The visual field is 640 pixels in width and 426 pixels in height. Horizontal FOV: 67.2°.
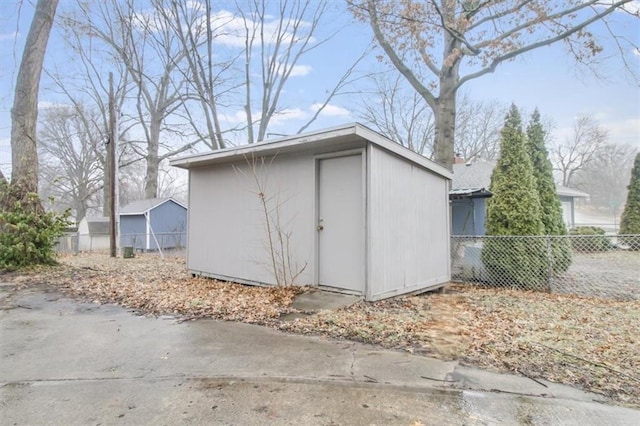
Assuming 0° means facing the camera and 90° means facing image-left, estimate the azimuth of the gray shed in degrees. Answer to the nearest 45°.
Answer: approximately 45°

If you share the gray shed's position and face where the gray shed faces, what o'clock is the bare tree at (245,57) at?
The bare tree is roughly at 4 o'clock from the gray shed.

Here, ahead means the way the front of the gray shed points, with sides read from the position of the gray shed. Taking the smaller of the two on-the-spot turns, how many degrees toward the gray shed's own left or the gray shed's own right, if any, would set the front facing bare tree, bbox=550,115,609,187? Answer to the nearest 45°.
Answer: approximately 180°

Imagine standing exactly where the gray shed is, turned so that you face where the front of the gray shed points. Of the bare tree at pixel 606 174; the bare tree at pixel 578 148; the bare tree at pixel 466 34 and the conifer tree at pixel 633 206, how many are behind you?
4

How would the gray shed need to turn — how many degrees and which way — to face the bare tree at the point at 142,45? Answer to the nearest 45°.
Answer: approximately 90° to its right

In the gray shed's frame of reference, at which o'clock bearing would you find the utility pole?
The utility pole is roughly at 3 o'clock from the gray shed.

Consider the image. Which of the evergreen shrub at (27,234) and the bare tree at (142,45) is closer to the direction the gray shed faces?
the evergreen shrub

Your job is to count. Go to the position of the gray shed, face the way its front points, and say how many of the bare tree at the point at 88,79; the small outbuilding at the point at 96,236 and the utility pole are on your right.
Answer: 3

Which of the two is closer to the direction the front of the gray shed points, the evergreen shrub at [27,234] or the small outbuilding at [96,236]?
the evergreen shrub
